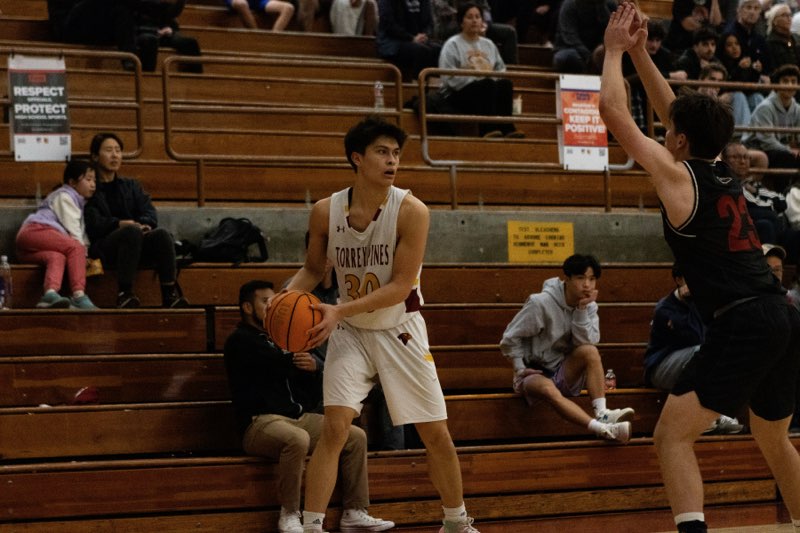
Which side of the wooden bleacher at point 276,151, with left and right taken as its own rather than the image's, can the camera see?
front

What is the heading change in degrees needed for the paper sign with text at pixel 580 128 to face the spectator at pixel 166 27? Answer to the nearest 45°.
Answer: approximately 90° to its right

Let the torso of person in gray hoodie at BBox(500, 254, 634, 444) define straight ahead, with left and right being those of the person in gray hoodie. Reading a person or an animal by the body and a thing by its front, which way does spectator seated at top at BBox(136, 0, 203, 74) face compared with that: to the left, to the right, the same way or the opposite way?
the same way

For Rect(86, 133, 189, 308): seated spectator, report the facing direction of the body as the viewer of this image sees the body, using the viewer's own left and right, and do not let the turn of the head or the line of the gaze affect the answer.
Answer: facing the viewer and to the right of the viewer

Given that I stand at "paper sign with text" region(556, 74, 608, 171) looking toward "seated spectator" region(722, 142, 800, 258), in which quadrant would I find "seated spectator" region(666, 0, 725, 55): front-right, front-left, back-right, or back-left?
front-left

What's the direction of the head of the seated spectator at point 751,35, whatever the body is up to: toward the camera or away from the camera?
toward the camera

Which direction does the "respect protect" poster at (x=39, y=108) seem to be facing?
toward the camera

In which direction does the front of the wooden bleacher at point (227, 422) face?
toward the camera

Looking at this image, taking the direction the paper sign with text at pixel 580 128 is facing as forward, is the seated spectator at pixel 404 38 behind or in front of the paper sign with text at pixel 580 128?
behind

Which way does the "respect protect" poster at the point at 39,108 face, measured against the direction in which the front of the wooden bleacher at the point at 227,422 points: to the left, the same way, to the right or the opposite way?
the same way

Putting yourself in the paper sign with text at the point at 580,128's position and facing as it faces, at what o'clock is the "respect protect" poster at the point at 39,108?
The "respect protect" poster is roughly at 2 o'clock from the paper sign with text.

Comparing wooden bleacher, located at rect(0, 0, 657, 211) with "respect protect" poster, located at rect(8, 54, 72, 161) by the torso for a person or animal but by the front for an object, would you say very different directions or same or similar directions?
same or similar directions

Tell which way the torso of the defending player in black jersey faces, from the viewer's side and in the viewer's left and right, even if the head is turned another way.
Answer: facing away from the viewer and to the left of the viewer

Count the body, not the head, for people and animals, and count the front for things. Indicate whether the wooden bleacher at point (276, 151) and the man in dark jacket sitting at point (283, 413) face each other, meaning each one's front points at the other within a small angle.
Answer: no

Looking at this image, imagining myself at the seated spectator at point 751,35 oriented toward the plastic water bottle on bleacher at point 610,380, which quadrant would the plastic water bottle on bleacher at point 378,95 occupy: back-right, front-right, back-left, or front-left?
front-right

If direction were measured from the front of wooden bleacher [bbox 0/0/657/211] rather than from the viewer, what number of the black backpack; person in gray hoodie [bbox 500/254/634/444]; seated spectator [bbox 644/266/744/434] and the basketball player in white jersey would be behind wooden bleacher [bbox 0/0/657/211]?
0

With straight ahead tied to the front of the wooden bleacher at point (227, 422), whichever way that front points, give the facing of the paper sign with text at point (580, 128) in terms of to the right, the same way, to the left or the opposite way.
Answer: the same way

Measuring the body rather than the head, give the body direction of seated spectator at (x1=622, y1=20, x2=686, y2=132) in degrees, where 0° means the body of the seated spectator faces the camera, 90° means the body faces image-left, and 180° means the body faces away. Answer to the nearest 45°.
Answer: approximately 45°
